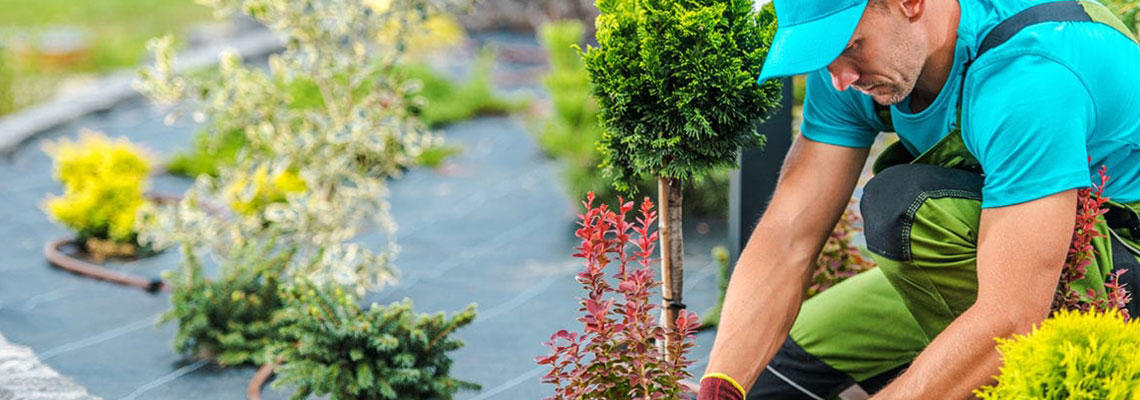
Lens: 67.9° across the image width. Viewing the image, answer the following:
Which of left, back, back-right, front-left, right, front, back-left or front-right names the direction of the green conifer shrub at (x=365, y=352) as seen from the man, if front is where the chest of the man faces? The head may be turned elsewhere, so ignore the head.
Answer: front-right

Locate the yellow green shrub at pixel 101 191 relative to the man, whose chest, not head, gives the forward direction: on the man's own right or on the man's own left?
on the man's own right

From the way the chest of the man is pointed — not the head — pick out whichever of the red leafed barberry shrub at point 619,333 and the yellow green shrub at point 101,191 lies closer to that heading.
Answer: the red leafed barberry shrub

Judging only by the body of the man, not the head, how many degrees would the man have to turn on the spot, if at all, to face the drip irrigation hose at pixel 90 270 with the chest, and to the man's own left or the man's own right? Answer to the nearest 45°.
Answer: approximately 45° to the man's own right

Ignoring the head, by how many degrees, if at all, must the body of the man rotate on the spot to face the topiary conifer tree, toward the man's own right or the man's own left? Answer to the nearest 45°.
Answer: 0° — they already face it

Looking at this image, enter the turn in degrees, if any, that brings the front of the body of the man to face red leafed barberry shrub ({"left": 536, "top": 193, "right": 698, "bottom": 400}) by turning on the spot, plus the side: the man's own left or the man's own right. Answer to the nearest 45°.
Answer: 0° — they already face it

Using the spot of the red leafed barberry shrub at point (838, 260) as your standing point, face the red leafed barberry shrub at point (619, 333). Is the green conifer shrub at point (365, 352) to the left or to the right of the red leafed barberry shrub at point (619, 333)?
right

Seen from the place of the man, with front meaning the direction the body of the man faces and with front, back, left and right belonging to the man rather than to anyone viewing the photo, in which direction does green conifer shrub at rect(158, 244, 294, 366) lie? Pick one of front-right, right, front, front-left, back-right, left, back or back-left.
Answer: front-right
